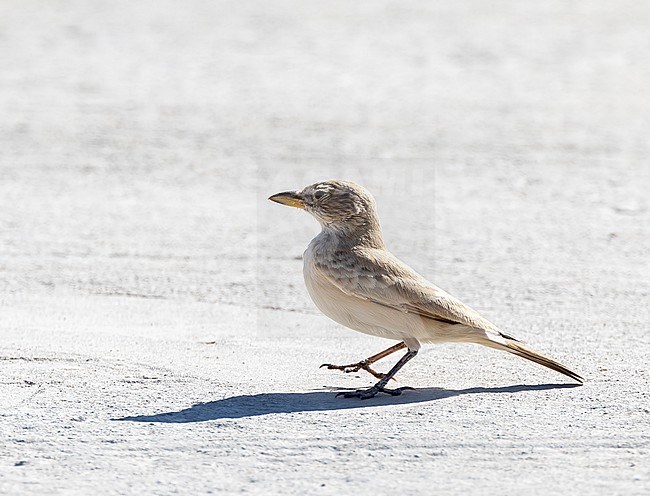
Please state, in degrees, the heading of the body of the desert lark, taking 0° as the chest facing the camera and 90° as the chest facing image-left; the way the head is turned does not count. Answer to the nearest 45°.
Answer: approximately 90°
